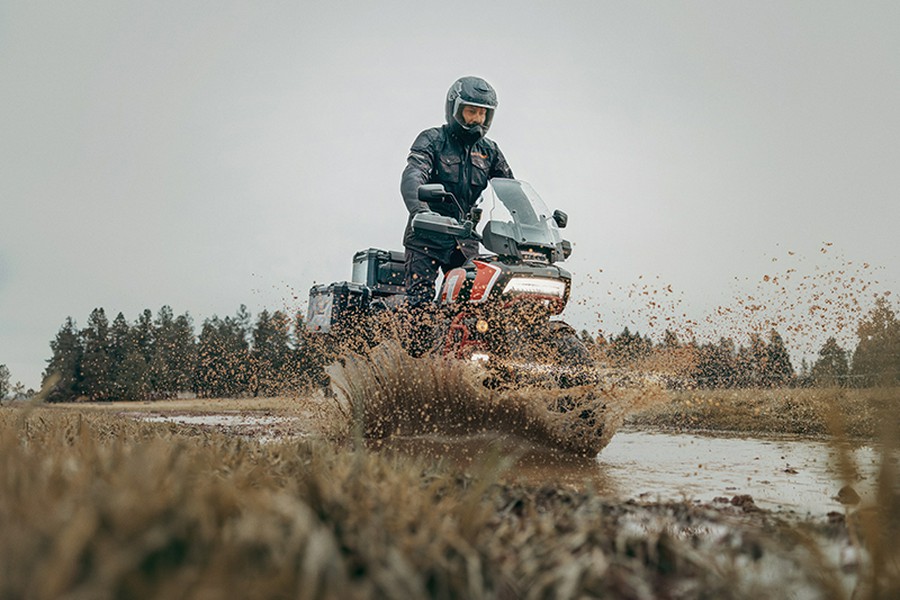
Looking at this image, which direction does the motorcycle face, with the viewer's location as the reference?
facing the viewer and to the right of the viewer

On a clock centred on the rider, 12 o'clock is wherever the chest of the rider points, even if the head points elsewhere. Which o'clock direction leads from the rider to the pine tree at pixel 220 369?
The pine tree is roughly at 7 o'clock from the rider.

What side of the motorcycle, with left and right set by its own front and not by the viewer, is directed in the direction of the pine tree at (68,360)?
back

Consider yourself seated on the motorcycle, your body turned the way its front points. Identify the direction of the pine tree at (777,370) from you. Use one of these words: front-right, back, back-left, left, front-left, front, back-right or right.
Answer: left

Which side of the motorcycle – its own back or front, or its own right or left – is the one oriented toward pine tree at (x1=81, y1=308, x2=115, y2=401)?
back

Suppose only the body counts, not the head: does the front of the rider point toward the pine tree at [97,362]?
no

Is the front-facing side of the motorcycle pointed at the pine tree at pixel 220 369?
no
